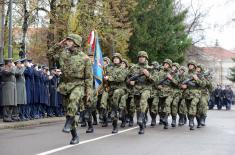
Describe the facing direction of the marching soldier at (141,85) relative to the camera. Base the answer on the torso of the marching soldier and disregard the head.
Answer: toward the camera

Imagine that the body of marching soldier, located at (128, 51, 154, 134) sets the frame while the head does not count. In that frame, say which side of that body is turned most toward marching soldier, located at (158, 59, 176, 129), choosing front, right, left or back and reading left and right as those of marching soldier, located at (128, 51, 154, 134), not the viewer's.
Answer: back

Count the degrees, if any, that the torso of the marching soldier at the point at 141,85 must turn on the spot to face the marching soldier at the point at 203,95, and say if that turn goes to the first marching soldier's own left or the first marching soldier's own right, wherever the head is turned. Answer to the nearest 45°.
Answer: approximately 135° to the first marching soldier's own left

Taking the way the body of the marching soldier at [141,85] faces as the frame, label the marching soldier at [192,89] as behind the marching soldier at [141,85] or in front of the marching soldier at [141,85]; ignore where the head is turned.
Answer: behind

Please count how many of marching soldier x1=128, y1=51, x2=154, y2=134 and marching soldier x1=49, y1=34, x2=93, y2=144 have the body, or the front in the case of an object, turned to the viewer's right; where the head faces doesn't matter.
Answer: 0

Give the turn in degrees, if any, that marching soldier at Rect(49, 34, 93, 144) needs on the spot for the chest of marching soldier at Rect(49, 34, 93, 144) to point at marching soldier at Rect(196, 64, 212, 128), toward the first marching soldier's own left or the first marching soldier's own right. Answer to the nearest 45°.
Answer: approximately 180°

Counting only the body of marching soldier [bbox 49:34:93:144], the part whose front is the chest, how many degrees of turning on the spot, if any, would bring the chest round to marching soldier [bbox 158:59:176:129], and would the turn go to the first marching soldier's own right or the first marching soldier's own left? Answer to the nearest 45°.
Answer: approximately 180°

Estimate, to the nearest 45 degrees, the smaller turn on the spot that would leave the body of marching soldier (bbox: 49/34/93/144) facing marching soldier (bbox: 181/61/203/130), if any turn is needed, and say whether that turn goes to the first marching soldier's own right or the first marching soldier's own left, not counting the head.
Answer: approximately 180°
